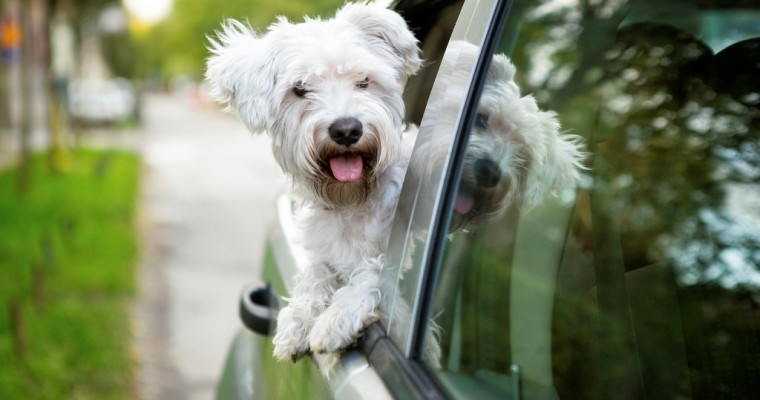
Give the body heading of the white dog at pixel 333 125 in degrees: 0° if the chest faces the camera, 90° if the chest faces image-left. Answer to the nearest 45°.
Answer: approximately 0°

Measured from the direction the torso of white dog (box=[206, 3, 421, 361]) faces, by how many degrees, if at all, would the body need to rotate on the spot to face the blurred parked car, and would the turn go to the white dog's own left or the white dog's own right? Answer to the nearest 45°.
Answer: approximately 180°
